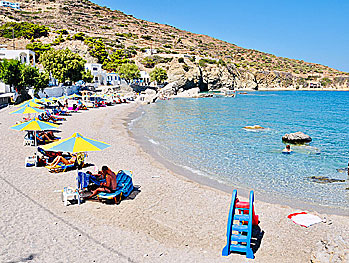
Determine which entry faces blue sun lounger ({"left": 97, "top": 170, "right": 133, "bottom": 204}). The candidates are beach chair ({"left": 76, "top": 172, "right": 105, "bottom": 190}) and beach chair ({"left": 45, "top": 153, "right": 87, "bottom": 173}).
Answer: beach chair ({"left": 76, "top": 172, "right": 105, "bottom": 190})

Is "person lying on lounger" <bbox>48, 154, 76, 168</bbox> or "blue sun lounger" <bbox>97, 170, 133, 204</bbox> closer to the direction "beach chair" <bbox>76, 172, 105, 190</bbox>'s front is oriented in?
the blue sun lounger

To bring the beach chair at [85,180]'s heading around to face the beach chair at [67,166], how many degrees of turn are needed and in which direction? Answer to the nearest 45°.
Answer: approximately 90° to its left

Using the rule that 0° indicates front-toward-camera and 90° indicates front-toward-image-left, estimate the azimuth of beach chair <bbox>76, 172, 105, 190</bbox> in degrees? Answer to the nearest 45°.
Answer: approximately 270°

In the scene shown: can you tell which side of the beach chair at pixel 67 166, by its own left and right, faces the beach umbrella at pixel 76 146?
left

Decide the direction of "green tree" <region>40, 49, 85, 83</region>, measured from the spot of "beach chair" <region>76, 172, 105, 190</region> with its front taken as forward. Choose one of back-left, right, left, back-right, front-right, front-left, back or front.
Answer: left
